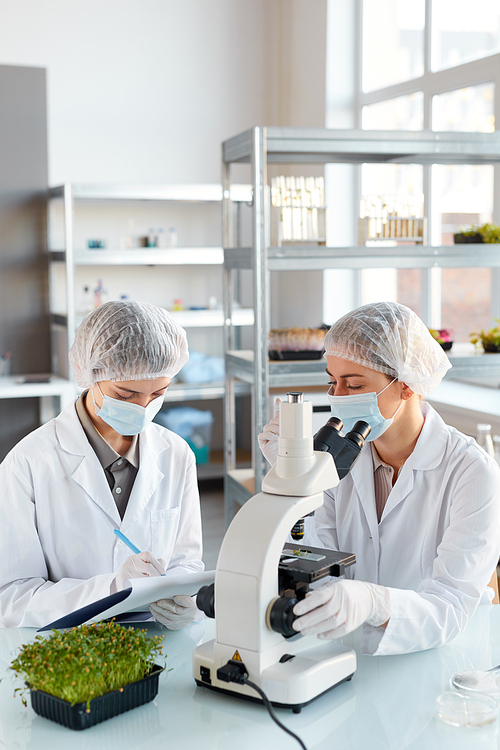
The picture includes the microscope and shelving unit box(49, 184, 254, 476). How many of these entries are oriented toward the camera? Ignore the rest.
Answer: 1

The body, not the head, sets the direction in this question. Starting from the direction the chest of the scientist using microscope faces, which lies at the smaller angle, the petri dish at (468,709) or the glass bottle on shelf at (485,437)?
the petri dish

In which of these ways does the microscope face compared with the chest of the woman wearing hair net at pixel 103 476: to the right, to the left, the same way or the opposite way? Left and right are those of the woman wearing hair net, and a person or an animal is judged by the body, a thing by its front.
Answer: to the left

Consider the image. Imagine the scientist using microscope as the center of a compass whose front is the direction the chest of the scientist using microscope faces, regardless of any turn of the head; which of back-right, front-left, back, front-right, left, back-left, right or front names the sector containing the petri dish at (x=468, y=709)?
front-left

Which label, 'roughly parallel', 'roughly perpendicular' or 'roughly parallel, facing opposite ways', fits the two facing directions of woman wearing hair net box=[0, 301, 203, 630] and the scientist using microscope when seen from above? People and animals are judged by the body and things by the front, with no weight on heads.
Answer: roughly perpendicular

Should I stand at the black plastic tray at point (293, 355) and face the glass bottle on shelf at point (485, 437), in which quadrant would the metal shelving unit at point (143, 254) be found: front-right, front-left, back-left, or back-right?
back-left

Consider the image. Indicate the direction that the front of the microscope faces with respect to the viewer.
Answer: facing away from the viewer and to the right of the viewer

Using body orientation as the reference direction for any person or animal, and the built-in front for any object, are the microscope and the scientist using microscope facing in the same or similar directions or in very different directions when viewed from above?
very different directions
